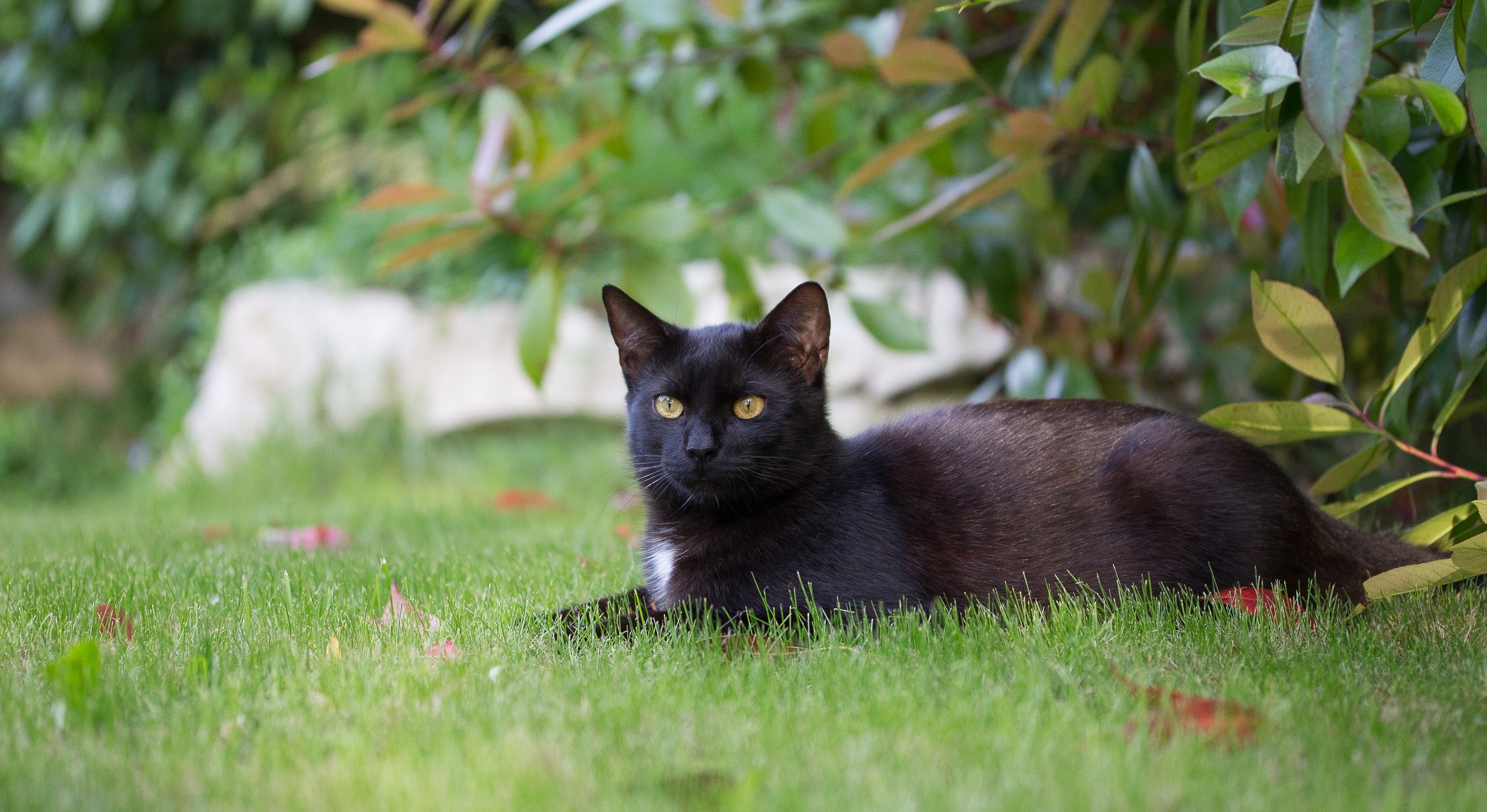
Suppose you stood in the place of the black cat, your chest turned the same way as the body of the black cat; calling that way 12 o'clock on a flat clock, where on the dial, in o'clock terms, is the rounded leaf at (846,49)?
The rounded leaf is roughly at 3 o'clock from the black cat.

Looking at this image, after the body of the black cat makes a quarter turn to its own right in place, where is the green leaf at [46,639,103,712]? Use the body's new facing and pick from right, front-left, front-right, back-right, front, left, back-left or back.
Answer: back-left

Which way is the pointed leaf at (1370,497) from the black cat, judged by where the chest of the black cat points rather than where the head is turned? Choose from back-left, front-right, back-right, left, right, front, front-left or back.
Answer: back

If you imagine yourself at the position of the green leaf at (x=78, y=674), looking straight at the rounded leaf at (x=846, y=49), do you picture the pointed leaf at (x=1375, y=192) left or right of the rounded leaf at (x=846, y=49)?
right

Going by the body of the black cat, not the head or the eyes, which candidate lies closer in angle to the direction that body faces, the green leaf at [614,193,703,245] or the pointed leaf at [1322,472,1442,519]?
the green leaf

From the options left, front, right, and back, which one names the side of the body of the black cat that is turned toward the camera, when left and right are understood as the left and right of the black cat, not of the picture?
left

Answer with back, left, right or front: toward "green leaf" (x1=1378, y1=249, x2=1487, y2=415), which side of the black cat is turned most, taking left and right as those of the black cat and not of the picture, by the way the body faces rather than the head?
back

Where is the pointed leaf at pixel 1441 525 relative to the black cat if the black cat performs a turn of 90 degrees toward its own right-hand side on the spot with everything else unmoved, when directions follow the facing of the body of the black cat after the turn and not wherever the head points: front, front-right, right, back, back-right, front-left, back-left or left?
right

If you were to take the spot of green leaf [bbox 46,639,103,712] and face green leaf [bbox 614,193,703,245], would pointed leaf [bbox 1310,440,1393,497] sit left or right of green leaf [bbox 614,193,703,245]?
right

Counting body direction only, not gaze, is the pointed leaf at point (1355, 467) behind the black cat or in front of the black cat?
behind
